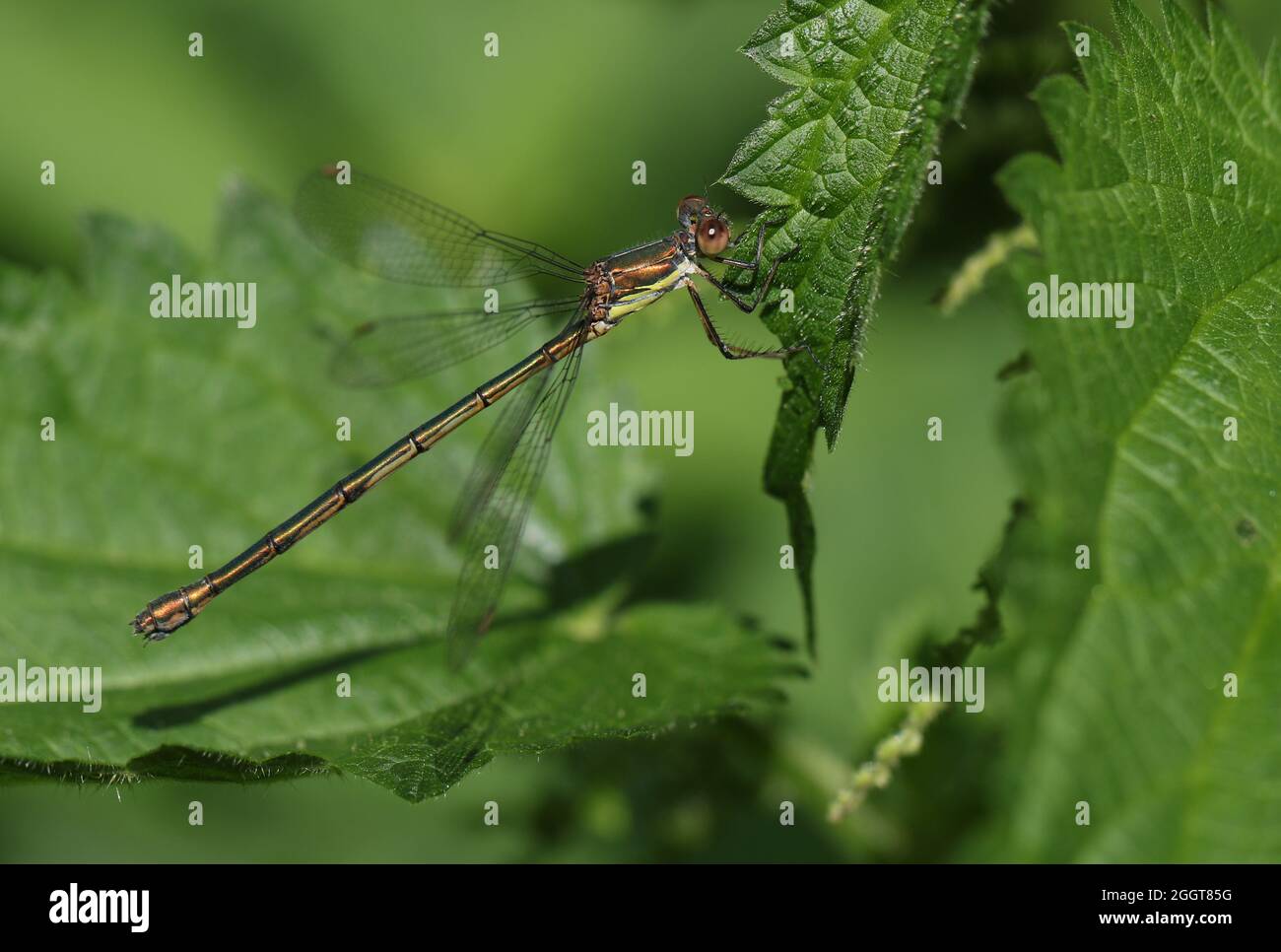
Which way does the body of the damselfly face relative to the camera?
to the viewer's right
